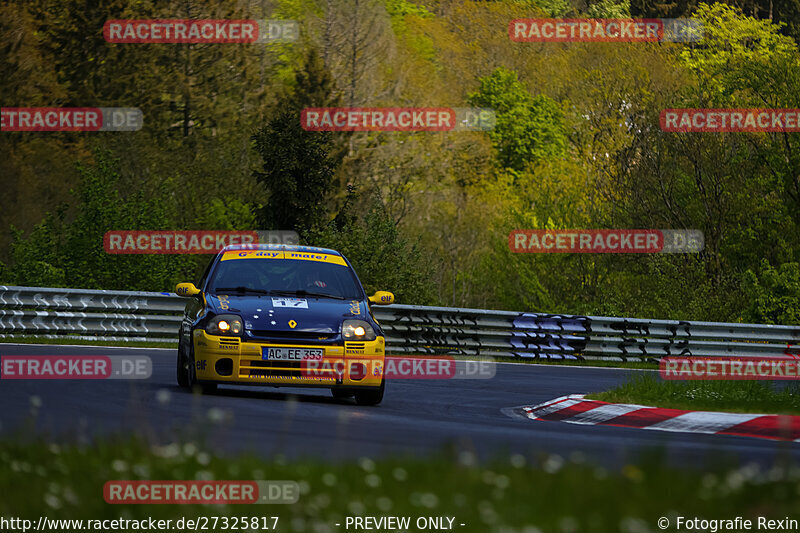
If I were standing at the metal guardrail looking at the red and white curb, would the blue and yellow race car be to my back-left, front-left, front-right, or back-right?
front-right

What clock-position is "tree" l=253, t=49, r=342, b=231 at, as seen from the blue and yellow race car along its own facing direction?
The tree is roughly at 6 o'clock from the blue and yellow race car.

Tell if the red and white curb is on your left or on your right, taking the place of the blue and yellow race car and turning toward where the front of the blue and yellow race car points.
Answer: on your left

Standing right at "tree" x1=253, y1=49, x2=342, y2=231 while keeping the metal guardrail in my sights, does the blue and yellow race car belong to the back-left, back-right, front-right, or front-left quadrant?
front-right

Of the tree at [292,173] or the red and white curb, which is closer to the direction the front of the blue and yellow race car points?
the red and white curb

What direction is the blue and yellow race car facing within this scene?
toward the camera

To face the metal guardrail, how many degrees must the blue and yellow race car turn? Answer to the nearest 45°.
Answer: approximately 180°
